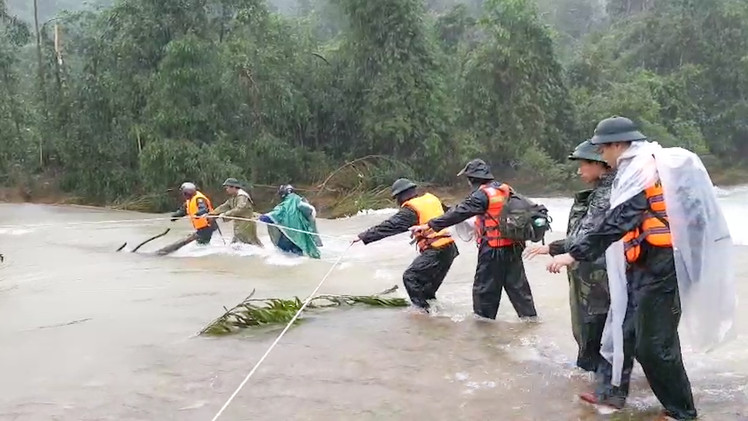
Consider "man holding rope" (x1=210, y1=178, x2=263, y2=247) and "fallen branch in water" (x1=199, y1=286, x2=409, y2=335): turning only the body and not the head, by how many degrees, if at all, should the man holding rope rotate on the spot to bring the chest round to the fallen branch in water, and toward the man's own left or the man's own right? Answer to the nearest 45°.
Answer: approximately 90° to the man's own left

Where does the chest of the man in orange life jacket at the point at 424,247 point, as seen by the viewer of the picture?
to the viewer's left

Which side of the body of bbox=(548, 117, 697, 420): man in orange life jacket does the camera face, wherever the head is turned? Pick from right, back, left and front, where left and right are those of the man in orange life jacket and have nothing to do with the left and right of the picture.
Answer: left

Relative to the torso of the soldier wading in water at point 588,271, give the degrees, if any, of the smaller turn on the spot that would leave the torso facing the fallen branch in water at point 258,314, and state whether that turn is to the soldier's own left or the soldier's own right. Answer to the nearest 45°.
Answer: approximately 45° to the soldier's own right

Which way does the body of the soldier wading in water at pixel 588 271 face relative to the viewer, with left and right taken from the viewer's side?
facing to the left of the viewer
